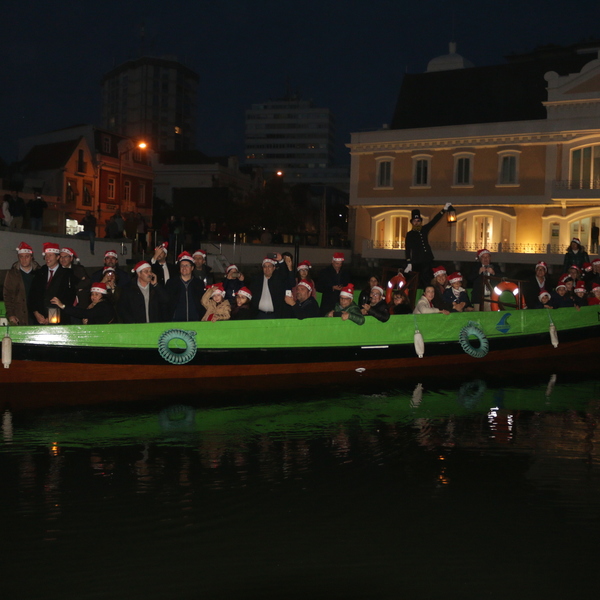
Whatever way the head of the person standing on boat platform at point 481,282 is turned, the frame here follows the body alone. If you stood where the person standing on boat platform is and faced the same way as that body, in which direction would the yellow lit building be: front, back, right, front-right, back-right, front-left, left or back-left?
back

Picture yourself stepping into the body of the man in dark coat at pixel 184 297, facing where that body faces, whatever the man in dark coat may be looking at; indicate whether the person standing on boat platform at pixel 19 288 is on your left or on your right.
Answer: on your right

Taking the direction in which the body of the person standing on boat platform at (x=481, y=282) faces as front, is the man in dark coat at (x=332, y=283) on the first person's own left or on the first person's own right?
on the first person's own right

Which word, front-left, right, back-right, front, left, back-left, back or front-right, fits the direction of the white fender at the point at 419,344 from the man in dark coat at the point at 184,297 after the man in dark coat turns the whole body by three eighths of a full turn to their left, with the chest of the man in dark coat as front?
front-right

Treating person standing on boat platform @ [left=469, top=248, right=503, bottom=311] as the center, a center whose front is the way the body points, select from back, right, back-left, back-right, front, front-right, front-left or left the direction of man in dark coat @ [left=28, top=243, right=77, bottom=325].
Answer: front-right

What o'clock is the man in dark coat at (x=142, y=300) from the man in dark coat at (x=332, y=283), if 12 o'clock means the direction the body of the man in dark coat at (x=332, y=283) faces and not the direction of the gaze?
the man in dark coat at (x=142, y=300) is roughly at 3 o'clock from the man in dark coat at (x=332, y=283).

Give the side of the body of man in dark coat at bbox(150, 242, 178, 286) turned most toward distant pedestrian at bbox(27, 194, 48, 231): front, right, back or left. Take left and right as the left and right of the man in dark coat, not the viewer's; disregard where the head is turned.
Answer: back

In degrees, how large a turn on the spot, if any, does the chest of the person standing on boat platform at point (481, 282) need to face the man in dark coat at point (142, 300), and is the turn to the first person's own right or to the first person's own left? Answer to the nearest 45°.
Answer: approximately 45° to the first person's own right

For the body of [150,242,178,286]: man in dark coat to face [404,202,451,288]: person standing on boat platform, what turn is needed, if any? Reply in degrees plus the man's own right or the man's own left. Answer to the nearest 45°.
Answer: approximately 90° to the man's own left
